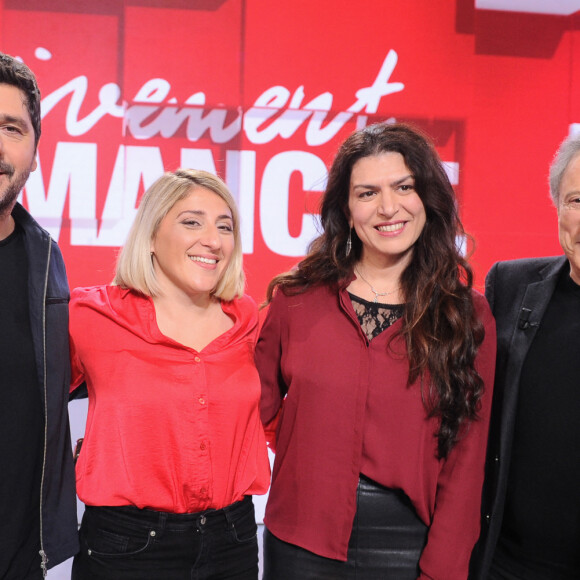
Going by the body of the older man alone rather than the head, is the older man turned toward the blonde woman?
no

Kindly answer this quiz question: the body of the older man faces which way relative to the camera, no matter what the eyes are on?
toward the camera
